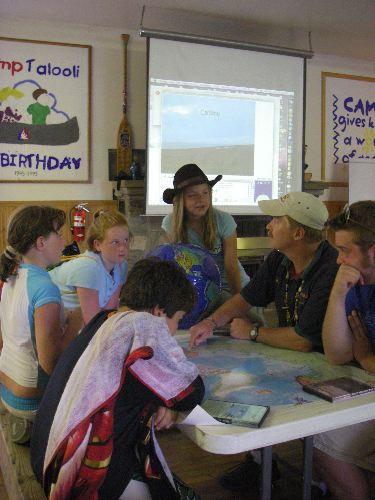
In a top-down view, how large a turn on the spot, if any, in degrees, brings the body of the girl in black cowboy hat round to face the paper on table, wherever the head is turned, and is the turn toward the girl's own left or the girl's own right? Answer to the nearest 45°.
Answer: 0° — they already face it

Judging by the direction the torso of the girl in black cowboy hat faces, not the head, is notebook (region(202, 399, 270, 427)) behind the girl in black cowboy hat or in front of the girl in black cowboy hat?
in front

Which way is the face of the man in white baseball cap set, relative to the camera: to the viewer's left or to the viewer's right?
to the viewer's left

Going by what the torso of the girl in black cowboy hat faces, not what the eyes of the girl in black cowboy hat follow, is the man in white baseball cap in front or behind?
in front

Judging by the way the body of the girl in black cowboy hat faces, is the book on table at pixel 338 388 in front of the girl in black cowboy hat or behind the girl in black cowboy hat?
in front

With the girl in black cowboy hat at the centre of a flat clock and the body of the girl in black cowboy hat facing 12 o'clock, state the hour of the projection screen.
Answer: The projection screen is roughly at 6 o'clock from the girl in black cowboy hat.

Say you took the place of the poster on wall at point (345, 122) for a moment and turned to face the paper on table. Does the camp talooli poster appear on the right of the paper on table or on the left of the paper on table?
right

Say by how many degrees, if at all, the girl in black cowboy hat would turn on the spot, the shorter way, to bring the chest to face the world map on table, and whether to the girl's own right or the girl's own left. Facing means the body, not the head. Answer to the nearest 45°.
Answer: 0° — they already face it
